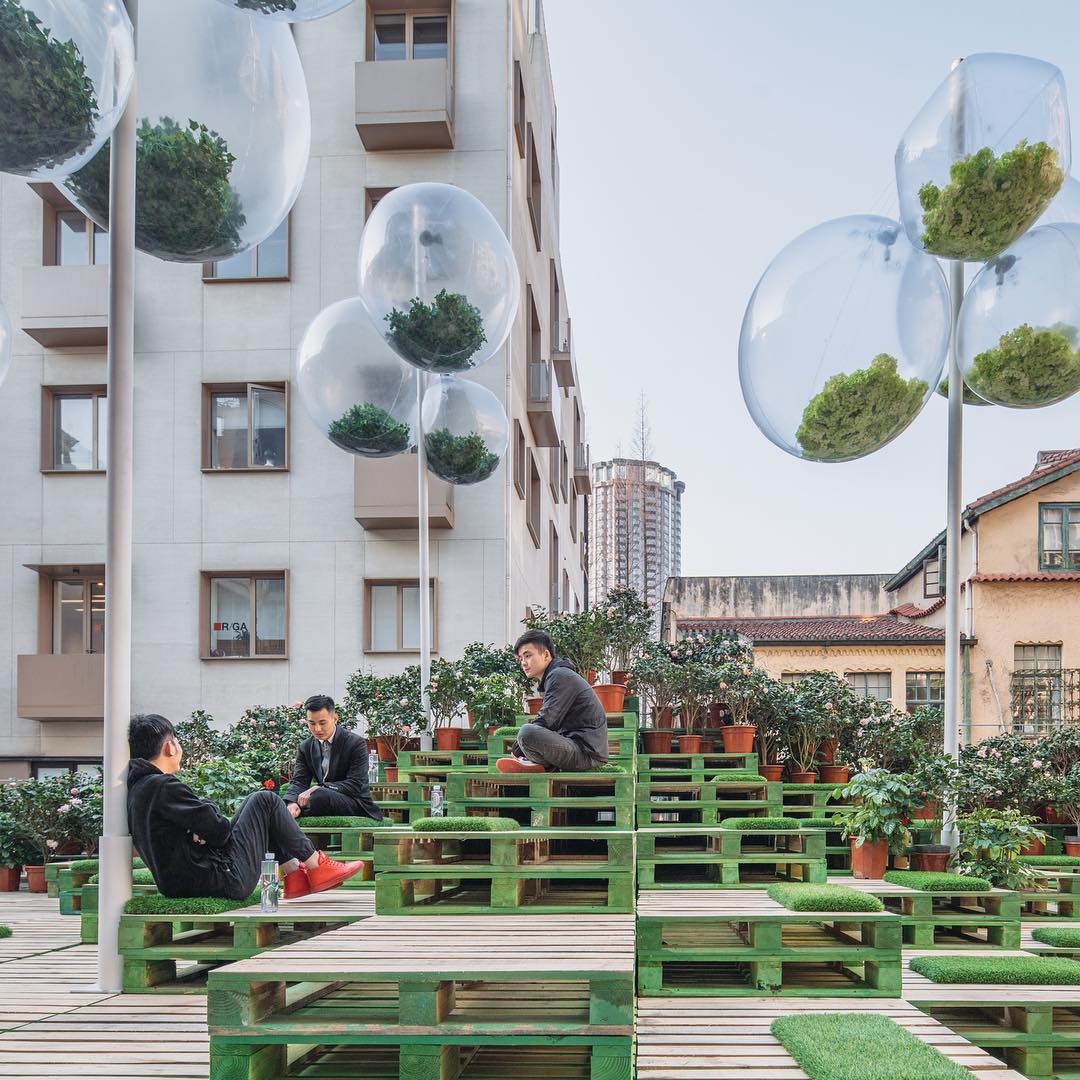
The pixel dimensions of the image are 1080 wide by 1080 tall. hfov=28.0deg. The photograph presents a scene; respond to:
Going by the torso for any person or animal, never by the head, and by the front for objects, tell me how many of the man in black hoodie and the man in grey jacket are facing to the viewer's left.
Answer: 1

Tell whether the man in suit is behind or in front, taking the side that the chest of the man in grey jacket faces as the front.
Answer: in front

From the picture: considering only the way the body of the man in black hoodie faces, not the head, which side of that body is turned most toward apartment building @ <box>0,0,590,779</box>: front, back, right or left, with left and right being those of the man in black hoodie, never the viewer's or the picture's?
left

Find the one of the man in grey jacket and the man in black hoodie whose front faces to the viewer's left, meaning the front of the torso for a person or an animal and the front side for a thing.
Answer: the man in grey jacket

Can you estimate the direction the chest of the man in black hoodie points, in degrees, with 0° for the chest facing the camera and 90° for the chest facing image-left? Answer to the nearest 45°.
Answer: approximately 270°

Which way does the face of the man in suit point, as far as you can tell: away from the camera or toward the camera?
toward the camera

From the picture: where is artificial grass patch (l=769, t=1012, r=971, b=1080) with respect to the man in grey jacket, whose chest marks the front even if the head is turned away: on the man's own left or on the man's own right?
on the man's own left

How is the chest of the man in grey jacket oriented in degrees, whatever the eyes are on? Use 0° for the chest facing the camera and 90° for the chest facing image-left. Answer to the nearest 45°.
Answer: approximately 90°

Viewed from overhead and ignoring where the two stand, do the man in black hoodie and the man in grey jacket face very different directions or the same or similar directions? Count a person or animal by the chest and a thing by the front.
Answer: very different directions

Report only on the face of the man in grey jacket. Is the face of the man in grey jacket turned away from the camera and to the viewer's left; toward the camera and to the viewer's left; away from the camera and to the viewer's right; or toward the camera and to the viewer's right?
toward the camera and to the viewer's left
